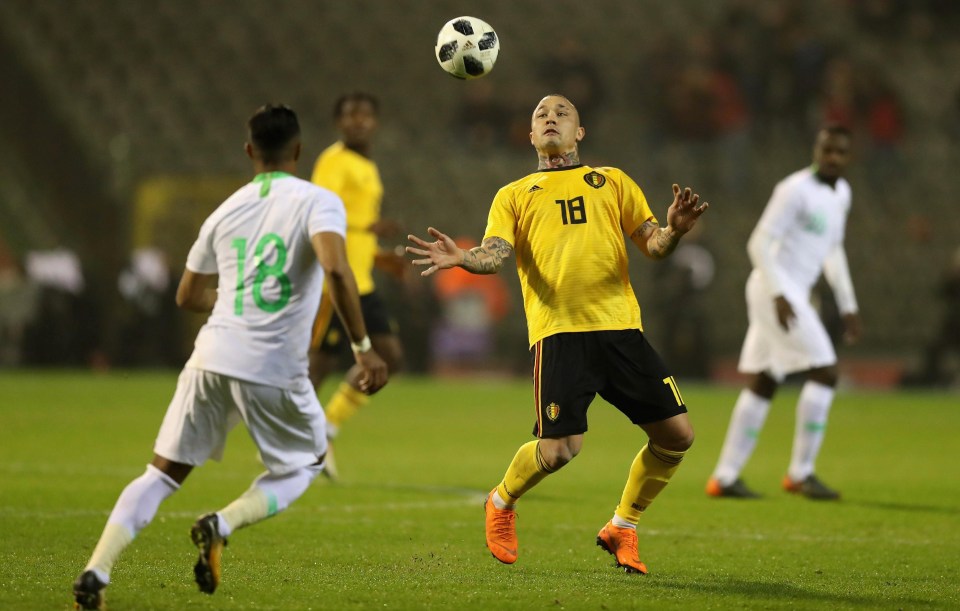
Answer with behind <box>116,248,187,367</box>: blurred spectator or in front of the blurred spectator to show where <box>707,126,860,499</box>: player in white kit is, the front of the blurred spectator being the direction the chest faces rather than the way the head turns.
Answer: in front

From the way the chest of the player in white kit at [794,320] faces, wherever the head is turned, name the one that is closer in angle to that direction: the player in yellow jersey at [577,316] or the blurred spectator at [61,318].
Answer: the player in yellow jersey

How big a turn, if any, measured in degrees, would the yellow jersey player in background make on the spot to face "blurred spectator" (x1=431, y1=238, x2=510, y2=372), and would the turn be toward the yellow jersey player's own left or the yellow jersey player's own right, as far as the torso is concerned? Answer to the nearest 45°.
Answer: approximately 135° to the yellow jersey player's own left

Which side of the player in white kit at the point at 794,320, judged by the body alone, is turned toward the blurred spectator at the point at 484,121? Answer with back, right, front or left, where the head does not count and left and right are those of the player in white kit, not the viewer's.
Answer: back

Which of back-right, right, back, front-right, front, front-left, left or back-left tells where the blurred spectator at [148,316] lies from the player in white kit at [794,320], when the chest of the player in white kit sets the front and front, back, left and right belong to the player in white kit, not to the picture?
back

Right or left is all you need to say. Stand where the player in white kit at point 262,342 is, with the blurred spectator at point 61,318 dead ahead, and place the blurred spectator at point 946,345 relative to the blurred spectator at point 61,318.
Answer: right

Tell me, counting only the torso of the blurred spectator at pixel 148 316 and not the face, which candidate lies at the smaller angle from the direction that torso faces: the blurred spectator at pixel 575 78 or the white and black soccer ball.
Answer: the white and black soccer ball

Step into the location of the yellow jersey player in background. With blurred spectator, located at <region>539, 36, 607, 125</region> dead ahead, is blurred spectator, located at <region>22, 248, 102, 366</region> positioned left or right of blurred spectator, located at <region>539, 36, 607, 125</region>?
left

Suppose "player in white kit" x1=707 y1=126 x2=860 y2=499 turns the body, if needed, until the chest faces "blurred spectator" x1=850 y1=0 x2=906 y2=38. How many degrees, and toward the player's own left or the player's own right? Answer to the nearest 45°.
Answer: approximately 135° to the player's own left
